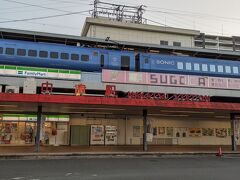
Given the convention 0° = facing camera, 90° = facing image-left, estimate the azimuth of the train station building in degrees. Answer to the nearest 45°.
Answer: approximately 0°
